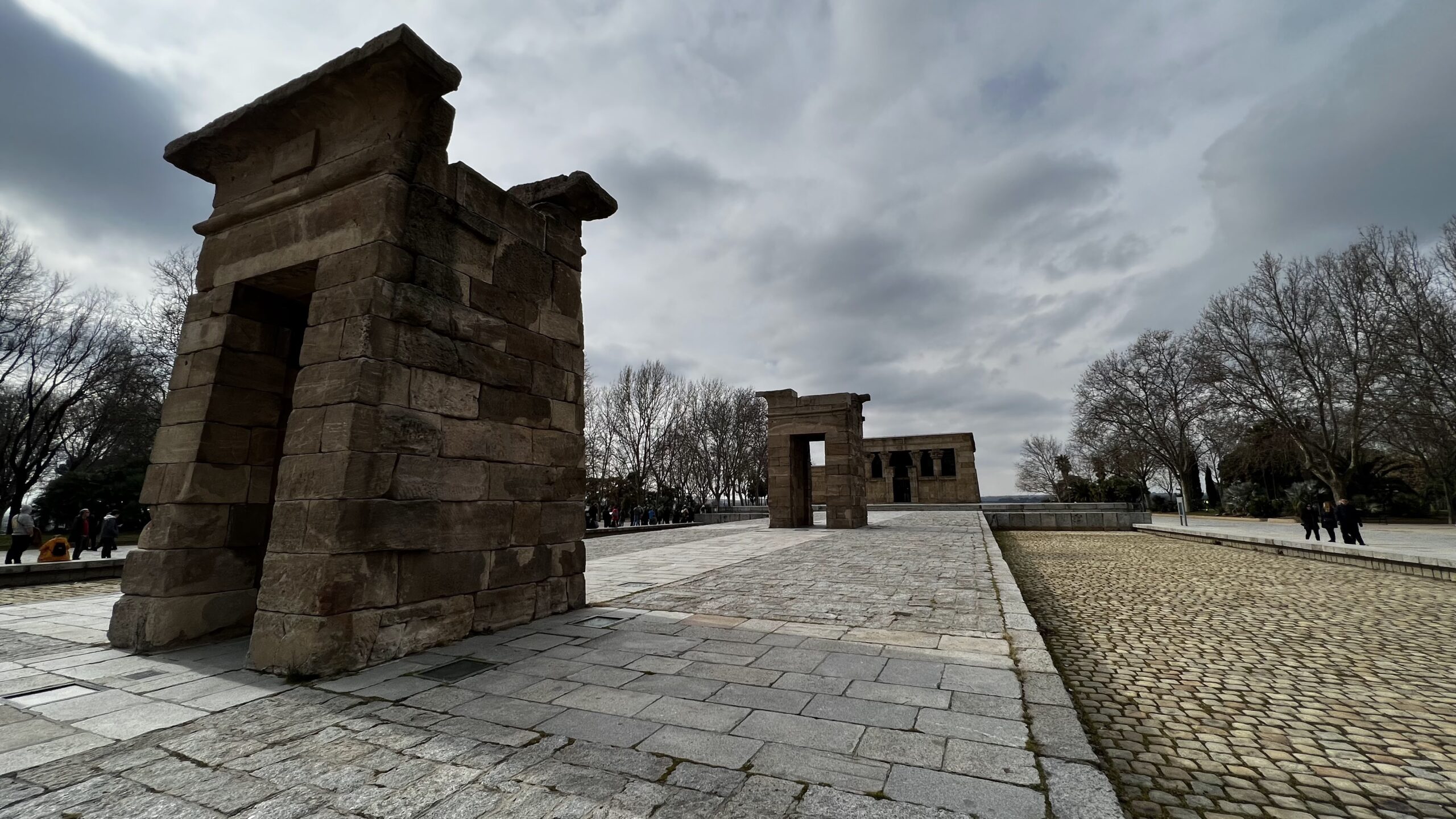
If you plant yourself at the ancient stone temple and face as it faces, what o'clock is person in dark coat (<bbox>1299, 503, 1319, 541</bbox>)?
The person in dark coat is roughly at 11 o'clock from the ancient stone temple.

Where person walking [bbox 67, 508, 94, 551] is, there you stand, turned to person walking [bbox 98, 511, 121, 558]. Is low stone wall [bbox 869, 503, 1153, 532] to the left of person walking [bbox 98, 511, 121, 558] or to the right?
left

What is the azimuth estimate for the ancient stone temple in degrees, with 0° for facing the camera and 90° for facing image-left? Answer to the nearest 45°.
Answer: approximately 0°

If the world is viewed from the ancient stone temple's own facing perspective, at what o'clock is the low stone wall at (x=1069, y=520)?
The low stone wall is roughly at 11 o'clock from the ancient stone temple.

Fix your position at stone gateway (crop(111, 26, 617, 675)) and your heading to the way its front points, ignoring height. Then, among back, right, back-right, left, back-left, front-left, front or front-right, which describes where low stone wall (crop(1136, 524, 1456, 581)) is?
back-left

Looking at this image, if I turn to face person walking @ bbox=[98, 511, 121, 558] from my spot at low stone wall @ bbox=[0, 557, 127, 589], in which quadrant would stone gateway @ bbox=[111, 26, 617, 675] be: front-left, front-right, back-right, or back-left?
back-right

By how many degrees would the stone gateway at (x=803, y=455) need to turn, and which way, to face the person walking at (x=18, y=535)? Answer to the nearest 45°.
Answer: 0° — it already faces them
